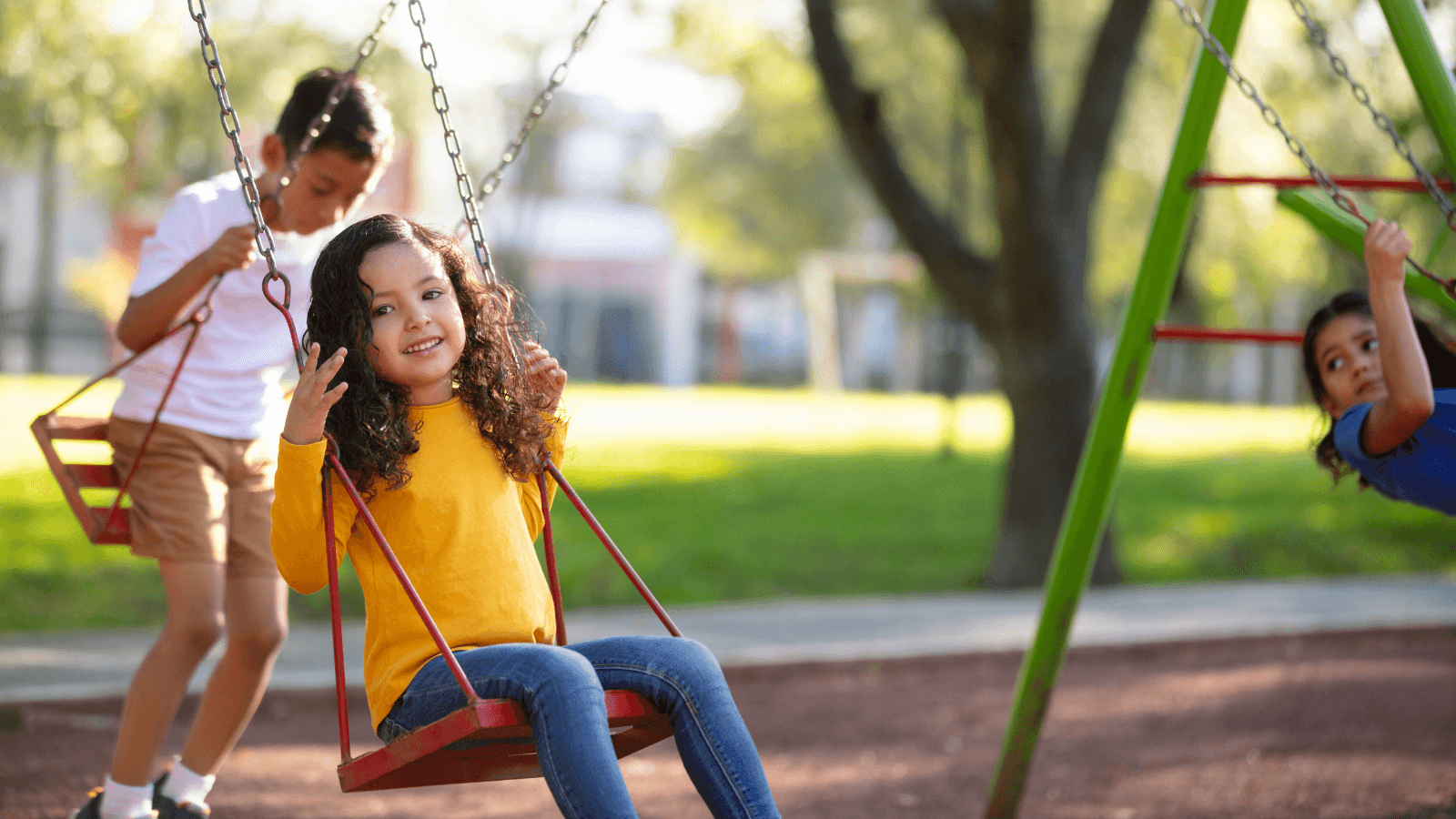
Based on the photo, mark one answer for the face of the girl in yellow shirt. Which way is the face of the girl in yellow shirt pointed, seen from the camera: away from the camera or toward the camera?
toward the camera

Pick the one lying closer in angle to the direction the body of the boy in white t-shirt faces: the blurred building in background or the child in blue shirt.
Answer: the child in blue shirt

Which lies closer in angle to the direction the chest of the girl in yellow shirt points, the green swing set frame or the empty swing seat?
the green swing set frame

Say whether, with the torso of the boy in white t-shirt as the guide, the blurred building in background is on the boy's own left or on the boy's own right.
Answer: on the boy's own left

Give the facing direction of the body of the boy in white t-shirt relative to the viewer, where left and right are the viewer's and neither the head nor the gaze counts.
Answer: facing the viewer and to the right of the viewer

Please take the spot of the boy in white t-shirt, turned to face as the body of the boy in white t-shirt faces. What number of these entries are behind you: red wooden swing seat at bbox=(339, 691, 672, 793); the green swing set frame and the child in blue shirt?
0

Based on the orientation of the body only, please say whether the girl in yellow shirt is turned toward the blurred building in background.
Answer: no

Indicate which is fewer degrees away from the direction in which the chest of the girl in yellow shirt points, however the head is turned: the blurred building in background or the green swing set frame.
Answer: the green swing set frame

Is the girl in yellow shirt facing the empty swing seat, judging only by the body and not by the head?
no

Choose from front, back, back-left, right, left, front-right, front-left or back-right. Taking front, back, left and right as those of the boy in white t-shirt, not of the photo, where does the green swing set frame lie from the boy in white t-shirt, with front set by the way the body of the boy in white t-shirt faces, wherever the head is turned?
front-left

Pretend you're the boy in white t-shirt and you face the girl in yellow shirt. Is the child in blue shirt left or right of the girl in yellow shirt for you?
left

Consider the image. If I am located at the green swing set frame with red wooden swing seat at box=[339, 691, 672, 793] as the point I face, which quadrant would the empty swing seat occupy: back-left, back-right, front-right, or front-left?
front-right
